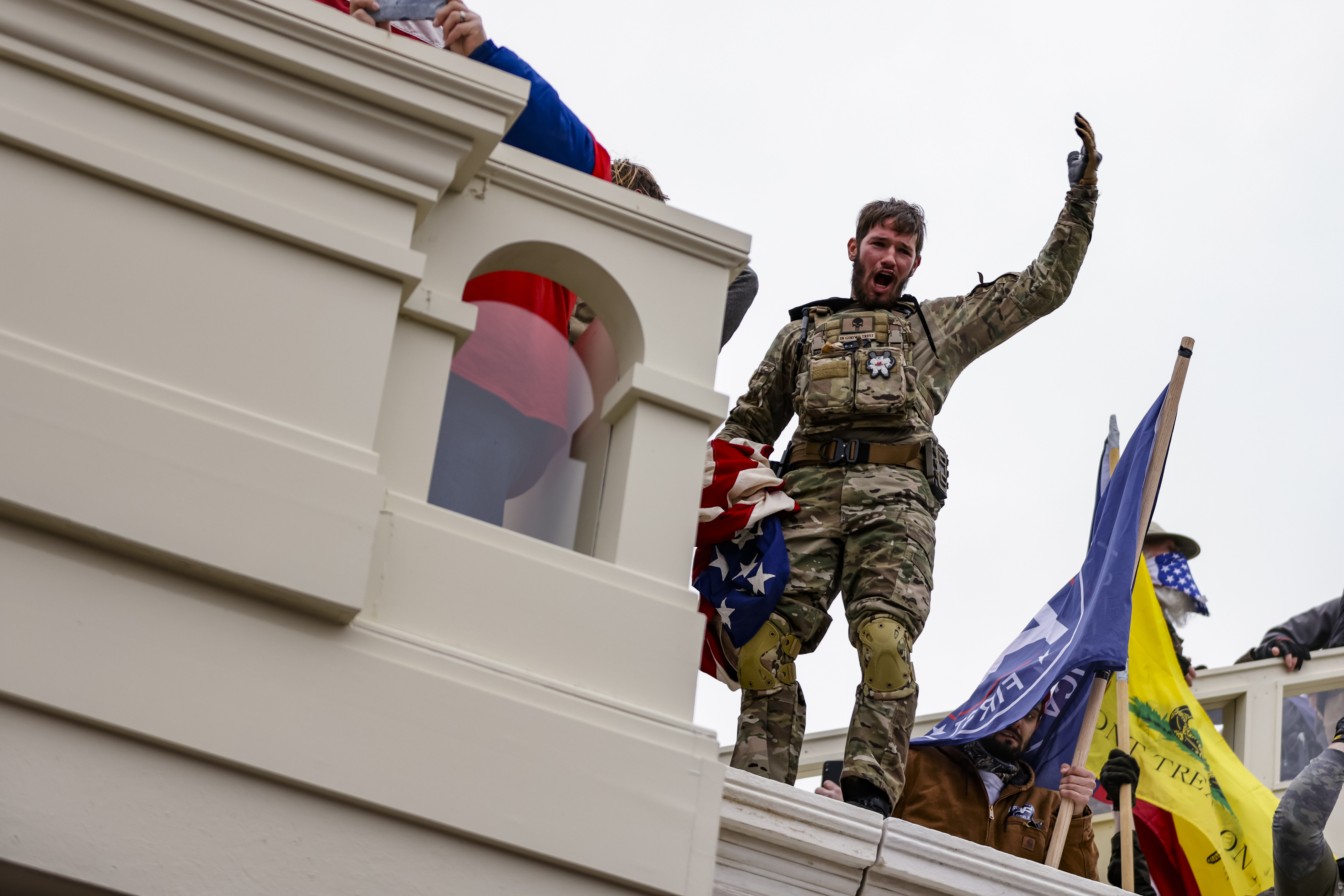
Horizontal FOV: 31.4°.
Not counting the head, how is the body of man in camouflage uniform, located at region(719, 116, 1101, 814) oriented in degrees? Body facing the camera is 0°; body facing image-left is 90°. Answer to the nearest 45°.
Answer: approximately 0°

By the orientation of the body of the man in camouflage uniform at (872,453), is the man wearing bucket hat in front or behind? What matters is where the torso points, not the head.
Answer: behind

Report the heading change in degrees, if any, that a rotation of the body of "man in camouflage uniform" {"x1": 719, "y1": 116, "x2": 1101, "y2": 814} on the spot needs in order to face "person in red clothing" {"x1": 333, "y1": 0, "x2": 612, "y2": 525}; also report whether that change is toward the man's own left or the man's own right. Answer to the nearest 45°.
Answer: approximately 45° to the man's own right
